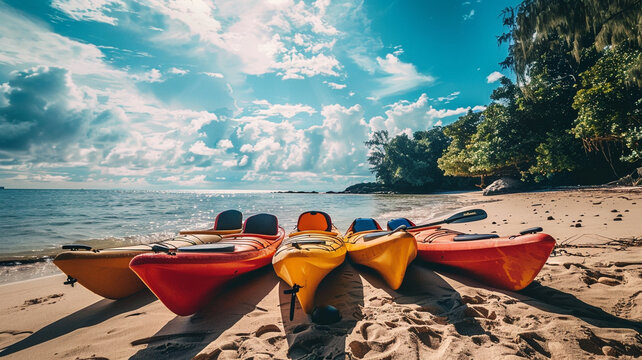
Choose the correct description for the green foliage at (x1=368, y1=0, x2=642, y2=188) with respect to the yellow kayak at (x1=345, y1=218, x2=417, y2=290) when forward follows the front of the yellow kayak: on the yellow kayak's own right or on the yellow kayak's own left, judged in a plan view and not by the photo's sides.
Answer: on the yellow kayak's own left

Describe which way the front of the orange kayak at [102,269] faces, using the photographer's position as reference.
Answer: facing the viewer and to the left of the viewer

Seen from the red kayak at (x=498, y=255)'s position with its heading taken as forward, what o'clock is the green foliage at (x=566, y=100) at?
The green foliage is roughly at 8 o'clock from the red kayak.

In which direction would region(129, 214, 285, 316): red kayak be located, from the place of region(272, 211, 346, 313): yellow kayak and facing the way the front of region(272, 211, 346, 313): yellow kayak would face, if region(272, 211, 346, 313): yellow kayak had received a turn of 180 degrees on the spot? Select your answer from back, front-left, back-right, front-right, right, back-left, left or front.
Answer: left

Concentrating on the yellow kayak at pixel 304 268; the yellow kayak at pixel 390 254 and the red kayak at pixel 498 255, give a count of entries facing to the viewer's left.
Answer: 0

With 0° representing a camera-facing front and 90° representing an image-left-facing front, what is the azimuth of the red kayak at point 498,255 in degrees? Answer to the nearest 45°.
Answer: approximately 315°

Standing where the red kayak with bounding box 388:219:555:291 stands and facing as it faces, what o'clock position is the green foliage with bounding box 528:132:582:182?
The green foliage is roughly at 8 o'clock from the red kayak.

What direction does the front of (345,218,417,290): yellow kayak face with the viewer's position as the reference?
facing the viewer and to the right of the viewer

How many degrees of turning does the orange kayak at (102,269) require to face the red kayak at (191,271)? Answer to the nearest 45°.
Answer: approximately 90° to its left

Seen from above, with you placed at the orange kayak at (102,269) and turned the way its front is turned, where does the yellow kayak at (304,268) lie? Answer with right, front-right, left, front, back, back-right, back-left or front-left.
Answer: left

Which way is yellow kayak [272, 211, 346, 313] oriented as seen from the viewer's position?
toward the camera
